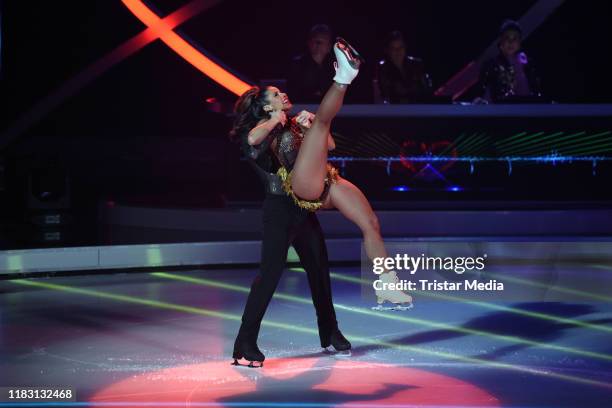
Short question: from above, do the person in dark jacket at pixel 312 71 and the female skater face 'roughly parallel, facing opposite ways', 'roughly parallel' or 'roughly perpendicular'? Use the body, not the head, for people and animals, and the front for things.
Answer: roughly perpendicular

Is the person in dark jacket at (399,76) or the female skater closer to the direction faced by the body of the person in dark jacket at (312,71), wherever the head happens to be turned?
the female skater

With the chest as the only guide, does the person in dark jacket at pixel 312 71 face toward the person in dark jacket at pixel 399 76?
no

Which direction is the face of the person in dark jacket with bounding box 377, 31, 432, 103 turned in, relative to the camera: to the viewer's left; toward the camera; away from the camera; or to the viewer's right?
toward the camera

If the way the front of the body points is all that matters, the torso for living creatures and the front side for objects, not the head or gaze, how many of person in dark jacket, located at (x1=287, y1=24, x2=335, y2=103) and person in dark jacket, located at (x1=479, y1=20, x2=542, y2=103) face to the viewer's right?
0

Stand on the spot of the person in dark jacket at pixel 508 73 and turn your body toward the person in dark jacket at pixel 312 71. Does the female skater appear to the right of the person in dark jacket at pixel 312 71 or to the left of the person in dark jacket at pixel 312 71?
left

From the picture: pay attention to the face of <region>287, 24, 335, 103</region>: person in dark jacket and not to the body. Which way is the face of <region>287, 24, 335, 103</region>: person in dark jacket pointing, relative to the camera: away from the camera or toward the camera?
toward the camera

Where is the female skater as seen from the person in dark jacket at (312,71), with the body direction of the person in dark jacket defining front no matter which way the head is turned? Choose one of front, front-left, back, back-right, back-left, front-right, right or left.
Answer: front

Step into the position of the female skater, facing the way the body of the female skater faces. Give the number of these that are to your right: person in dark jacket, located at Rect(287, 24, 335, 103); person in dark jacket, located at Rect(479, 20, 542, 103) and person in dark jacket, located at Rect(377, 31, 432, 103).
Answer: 0

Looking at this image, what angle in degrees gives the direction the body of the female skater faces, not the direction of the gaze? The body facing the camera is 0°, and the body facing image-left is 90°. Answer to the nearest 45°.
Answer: approximately 270°

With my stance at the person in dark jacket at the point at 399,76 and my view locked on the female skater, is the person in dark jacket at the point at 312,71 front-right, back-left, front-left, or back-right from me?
front-right

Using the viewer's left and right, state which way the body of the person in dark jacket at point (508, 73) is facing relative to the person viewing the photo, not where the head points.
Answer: facing the viewer

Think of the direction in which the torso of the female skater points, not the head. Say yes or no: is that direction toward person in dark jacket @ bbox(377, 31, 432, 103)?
no

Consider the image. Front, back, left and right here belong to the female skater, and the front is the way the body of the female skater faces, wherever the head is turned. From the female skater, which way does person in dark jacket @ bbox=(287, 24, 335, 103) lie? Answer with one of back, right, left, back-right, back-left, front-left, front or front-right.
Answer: left

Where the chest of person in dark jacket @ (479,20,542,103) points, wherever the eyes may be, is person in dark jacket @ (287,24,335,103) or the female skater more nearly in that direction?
the female skater

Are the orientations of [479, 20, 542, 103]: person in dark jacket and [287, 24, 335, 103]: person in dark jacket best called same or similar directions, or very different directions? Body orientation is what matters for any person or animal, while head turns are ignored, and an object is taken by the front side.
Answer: same or similar directions
